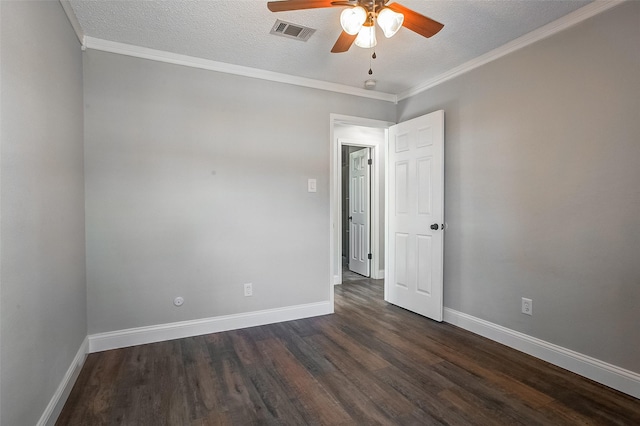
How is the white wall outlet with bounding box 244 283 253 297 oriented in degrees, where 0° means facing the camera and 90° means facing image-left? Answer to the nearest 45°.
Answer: approximately 0°

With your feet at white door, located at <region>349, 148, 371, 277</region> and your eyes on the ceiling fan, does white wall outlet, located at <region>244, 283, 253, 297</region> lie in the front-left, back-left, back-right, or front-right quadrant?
front-right

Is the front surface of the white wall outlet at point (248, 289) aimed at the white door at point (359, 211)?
no

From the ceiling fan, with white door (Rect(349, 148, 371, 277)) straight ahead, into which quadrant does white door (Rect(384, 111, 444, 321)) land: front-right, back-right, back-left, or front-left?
front-right

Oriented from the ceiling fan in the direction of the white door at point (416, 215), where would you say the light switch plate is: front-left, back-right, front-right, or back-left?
front-left

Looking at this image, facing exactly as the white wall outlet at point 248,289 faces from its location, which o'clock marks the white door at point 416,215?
The white door is roughly at 9 o'clock from the white wall outlet.

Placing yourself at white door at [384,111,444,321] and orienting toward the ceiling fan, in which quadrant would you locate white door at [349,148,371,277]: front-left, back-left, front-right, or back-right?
back-right
